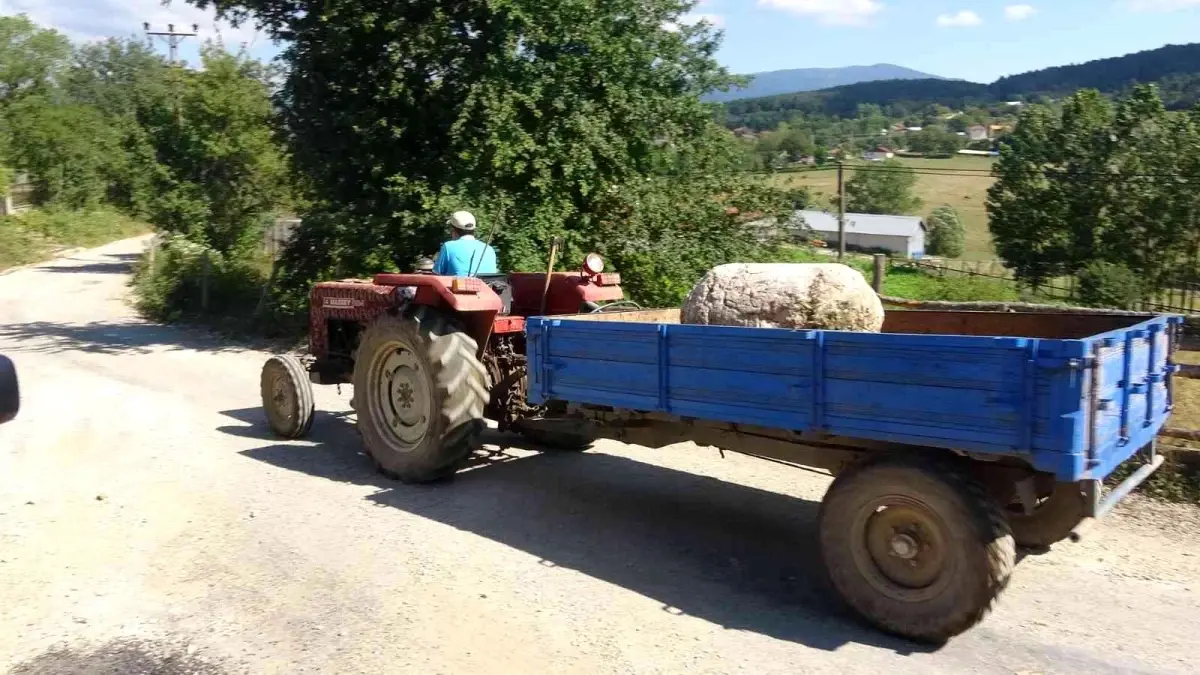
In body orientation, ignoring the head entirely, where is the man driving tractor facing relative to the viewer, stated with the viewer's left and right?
facing away from the viewer and to the left of the viewer

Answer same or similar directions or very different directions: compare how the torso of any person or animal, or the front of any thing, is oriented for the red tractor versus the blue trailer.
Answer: same or similar directions

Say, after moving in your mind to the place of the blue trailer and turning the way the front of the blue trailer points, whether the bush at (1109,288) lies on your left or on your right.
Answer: on your right

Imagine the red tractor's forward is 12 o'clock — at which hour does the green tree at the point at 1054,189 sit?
The green tree is roughly at 3 o'clock from the red tractor.

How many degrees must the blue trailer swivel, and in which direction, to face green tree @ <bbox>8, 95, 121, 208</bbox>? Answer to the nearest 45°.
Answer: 0° — it already faces it

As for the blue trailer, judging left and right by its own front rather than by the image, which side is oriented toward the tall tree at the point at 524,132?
front

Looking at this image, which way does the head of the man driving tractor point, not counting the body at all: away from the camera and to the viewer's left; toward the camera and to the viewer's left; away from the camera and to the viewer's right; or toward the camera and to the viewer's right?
away from the camera and to the viewer's left

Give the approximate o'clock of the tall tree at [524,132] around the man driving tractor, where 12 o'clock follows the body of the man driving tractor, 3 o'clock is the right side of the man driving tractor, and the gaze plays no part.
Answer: The tall tree is roughly at 2 o'clock from the man driving tractor.

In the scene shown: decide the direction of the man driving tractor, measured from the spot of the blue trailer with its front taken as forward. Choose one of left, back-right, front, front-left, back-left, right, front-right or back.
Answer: front

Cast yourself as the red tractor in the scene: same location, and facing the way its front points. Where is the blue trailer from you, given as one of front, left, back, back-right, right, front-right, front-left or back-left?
back

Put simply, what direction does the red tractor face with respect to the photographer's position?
facing away from the viewer and to the left of the viewer

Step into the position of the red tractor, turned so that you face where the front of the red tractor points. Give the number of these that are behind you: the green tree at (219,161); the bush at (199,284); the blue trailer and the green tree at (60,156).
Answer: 1

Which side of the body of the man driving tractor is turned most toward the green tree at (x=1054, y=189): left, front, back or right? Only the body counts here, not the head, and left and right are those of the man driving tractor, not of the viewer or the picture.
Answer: right

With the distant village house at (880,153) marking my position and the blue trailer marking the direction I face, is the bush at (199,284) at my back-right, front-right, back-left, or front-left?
front-right

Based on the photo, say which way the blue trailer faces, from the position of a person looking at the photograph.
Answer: facing away from the viewer and to the left of the viewer
